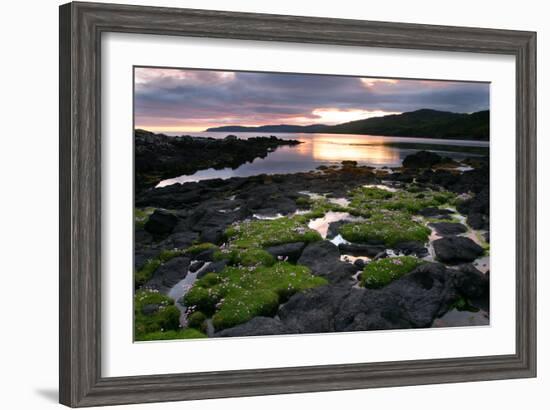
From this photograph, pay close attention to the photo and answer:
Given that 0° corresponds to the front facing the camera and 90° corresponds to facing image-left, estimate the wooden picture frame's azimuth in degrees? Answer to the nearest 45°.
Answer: approximately 315°
